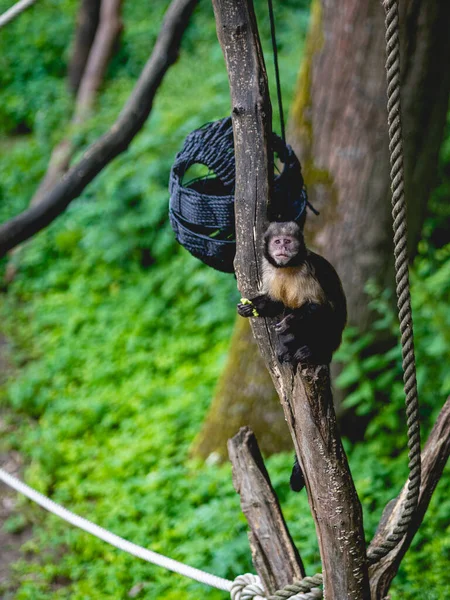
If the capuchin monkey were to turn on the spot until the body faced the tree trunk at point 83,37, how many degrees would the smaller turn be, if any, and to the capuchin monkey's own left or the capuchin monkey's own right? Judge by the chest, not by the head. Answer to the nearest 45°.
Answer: approximately 135° to the capuchin monkey's own right

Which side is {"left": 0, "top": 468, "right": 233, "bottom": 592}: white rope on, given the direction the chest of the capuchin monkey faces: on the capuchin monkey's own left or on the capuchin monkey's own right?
on the capuchin monkey's own right

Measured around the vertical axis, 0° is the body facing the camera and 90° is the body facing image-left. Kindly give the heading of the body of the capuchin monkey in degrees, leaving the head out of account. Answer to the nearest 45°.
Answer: approximately 45°
